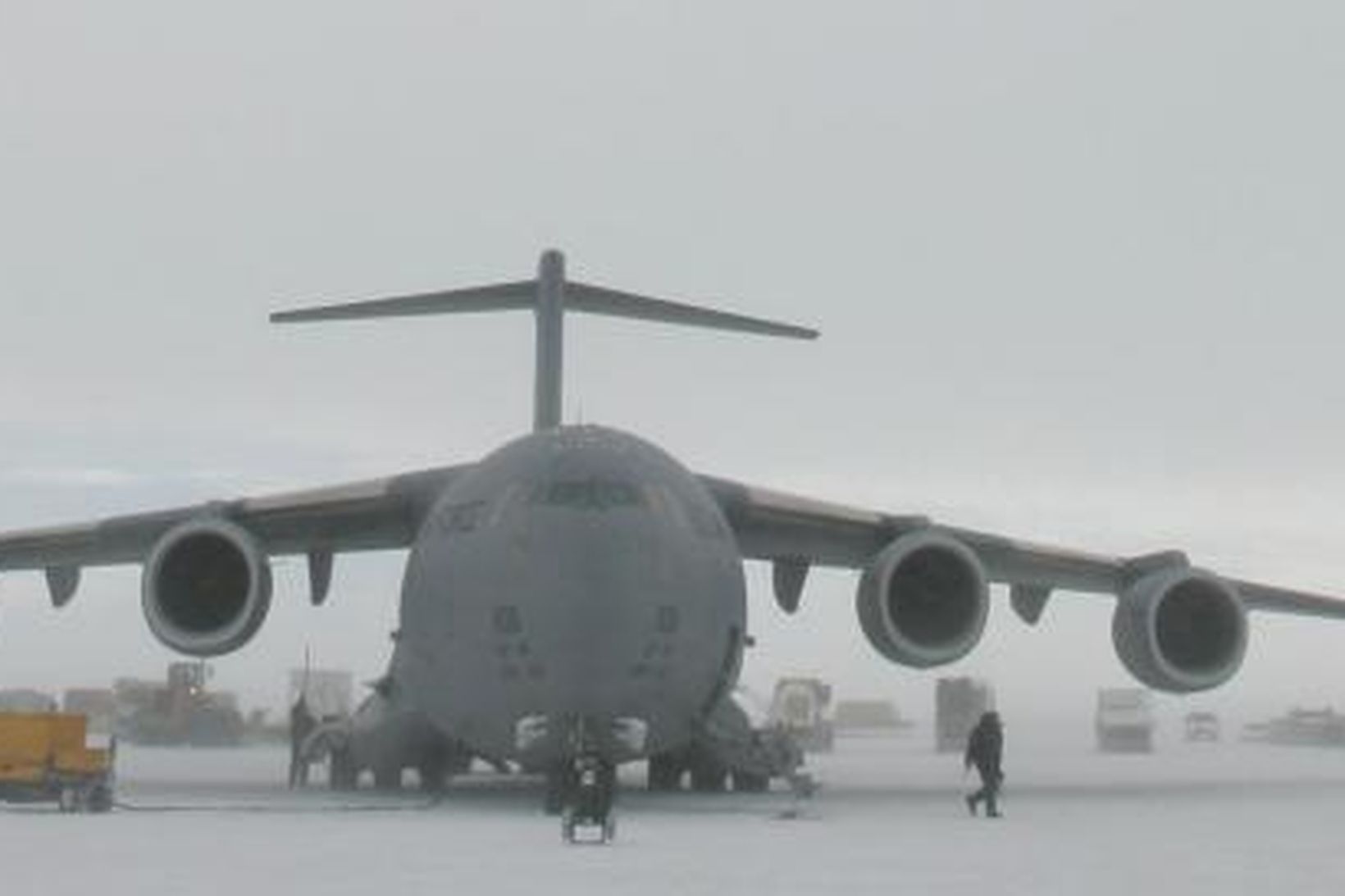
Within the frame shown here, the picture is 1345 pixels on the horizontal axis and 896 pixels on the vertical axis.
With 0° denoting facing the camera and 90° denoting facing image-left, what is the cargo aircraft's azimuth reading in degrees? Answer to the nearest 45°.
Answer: approximately 0°

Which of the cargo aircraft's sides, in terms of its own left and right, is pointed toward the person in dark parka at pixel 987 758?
left

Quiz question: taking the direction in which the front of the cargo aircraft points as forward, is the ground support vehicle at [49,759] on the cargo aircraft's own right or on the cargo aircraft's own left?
on the cargo aircraft's own right
